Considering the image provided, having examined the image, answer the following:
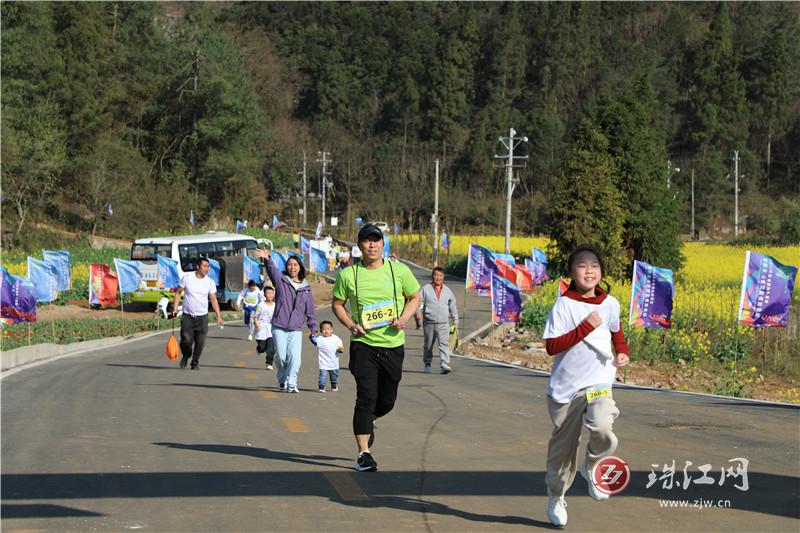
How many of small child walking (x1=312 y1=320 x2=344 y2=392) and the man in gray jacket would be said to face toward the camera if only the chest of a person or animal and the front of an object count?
2

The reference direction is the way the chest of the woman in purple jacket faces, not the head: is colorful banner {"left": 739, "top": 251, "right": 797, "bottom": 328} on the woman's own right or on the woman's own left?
on the woman's own left

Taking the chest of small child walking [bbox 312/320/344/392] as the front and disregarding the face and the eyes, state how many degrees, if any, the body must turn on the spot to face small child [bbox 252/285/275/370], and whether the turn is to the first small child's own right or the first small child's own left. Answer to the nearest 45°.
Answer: approximately 180°
